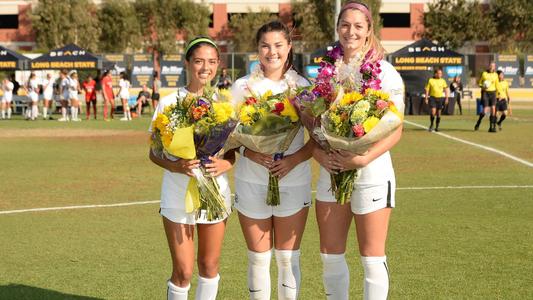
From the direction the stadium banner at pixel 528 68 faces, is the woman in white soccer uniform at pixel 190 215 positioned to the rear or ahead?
ahead

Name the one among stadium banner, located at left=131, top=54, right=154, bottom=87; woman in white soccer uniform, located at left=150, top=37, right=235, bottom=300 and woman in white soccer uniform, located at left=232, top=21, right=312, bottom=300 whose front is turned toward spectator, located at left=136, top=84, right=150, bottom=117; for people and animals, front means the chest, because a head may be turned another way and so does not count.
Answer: the stadium banner

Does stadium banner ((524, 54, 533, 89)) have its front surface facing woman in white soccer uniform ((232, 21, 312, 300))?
yes

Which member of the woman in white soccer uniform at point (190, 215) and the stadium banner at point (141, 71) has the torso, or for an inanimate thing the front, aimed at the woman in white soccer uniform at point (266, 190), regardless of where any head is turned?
the stadium banner

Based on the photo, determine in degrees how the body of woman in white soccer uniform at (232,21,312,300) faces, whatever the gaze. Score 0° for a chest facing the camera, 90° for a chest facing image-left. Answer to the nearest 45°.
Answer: approximately 0°

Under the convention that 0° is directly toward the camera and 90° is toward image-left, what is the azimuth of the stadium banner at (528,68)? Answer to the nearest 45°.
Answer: approximately 0°

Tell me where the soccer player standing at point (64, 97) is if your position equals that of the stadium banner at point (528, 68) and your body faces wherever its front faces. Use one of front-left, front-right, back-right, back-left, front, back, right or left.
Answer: front-right
